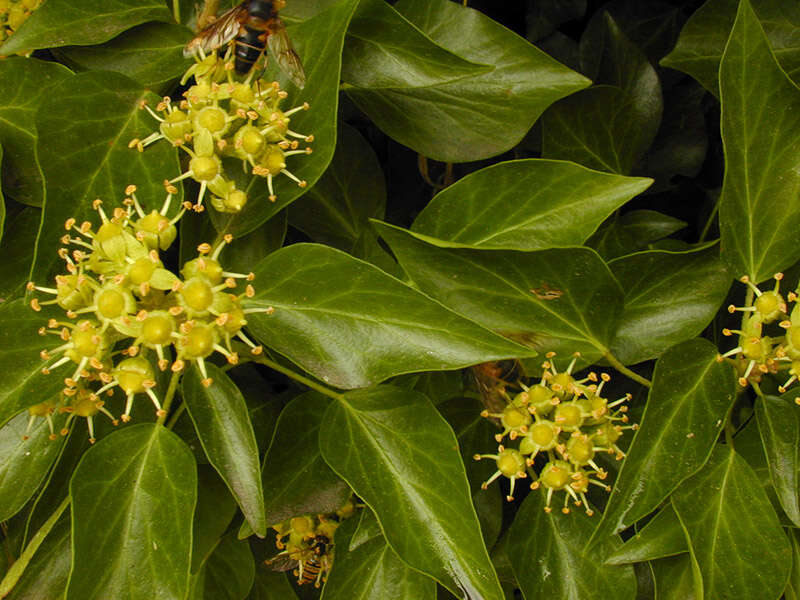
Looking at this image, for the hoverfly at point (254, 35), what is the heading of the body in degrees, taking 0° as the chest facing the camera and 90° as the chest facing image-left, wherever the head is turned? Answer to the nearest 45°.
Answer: approximately 180°
